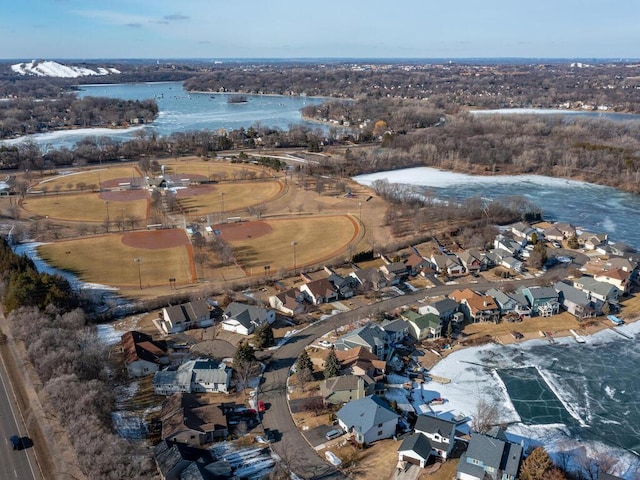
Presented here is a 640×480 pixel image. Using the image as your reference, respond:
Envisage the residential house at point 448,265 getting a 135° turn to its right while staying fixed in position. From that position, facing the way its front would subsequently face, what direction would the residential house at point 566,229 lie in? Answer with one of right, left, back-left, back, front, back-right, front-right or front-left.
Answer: back-right

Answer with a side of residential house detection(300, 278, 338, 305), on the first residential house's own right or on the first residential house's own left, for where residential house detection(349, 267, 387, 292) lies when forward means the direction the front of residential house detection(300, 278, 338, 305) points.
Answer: on the first residential house's own left

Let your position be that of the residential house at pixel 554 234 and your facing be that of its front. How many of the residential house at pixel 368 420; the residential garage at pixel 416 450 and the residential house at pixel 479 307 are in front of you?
3

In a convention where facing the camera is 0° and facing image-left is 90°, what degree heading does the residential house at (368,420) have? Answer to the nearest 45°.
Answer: approximately 45°

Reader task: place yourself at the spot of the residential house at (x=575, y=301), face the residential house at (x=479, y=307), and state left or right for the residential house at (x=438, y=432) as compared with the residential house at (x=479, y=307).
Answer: left

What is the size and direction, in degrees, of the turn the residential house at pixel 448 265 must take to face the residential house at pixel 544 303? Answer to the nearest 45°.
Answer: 0° — it already faces it

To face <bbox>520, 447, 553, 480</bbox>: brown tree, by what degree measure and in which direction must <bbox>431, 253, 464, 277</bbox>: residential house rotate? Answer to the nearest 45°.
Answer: approximately 45° to its right

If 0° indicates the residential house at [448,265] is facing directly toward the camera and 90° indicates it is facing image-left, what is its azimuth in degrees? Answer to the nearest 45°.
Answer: approximately 315°

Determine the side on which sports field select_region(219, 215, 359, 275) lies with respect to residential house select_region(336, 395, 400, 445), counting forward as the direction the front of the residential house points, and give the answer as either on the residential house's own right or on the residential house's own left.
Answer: on the residential house's own right

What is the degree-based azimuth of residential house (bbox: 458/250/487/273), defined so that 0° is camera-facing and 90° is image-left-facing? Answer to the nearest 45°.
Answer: approximately 315°
